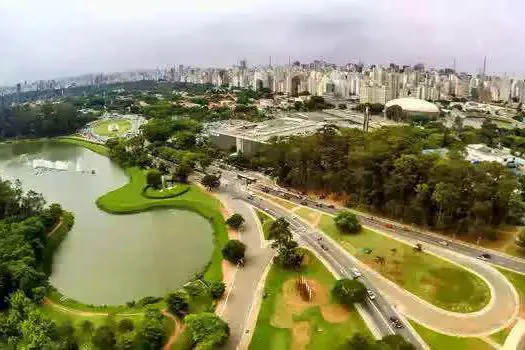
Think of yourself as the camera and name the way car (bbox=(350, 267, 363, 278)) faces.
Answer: facing the viewer and to the right of the viewer

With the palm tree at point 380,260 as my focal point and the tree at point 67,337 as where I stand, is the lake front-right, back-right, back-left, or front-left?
front-left

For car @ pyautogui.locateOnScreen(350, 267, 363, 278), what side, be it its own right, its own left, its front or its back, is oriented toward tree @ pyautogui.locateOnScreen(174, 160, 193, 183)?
back

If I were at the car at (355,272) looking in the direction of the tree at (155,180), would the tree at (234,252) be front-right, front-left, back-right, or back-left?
front-left

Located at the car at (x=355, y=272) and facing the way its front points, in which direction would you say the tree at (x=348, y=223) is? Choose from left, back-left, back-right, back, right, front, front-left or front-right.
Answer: back-left

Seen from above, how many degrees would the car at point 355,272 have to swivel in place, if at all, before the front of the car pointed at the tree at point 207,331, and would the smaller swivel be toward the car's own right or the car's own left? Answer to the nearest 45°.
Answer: approximately 90° to the car's own right

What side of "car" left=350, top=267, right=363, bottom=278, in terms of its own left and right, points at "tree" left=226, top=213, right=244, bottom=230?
back

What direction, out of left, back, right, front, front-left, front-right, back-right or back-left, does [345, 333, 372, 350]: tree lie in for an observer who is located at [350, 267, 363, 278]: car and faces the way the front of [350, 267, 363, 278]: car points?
front-right

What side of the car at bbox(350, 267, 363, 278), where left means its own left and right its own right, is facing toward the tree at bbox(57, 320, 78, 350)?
right
